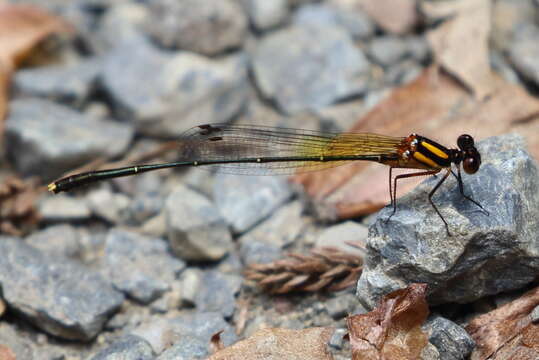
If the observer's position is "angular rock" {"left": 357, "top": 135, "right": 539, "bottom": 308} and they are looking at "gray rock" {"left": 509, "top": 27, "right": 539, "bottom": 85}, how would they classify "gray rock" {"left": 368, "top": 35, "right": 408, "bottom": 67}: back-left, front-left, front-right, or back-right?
front-left

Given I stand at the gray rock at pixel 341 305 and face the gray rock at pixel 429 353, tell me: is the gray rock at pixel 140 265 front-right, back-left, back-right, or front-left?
back-right

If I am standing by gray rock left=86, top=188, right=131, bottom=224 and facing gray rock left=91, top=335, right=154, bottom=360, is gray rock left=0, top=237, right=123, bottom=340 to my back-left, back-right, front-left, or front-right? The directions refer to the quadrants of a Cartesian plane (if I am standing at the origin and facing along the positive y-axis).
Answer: front-right

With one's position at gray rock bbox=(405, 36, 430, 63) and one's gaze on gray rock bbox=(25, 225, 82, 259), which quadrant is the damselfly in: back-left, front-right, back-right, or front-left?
front-left

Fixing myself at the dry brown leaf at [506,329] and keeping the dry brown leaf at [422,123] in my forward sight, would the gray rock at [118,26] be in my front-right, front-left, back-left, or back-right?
front-left

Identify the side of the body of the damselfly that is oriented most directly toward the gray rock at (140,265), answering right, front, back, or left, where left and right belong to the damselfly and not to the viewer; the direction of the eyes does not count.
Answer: back

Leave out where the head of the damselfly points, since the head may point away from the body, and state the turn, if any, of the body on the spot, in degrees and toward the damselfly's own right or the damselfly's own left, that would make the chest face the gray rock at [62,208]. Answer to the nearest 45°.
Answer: approximately 180°

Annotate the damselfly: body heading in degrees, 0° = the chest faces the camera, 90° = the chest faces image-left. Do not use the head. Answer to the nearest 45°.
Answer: approximately 270°

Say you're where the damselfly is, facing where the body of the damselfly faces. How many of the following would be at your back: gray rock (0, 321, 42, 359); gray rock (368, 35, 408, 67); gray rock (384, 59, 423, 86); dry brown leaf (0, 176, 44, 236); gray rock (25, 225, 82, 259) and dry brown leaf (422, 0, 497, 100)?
3

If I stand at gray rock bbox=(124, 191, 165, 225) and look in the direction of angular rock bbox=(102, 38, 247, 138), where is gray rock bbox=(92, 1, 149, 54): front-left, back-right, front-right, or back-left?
front-left

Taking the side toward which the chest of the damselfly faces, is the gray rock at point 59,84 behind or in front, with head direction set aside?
behind

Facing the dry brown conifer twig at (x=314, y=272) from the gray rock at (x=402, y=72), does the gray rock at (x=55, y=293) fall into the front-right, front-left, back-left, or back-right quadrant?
front-right
